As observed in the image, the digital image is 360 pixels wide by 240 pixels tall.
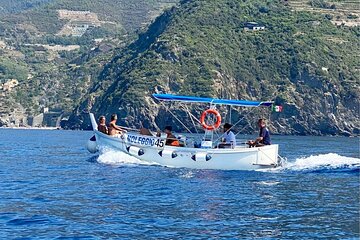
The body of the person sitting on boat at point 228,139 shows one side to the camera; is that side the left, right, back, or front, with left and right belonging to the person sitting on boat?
left

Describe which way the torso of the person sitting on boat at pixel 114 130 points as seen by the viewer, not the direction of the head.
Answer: to the viewer's right

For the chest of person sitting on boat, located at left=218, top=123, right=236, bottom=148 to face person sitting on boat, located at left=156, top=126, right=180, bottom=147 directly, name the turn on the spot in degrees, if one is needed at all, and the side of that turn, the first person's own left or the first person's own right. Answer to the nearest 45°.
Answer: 0° — they already face them

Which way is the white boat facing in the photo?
to the viewer's left

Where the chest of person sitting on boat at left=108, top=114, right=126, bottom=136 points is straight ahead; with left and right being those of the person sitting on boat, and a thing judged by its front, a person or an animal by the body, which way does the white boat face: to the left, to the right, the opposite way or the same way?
the opposite way
